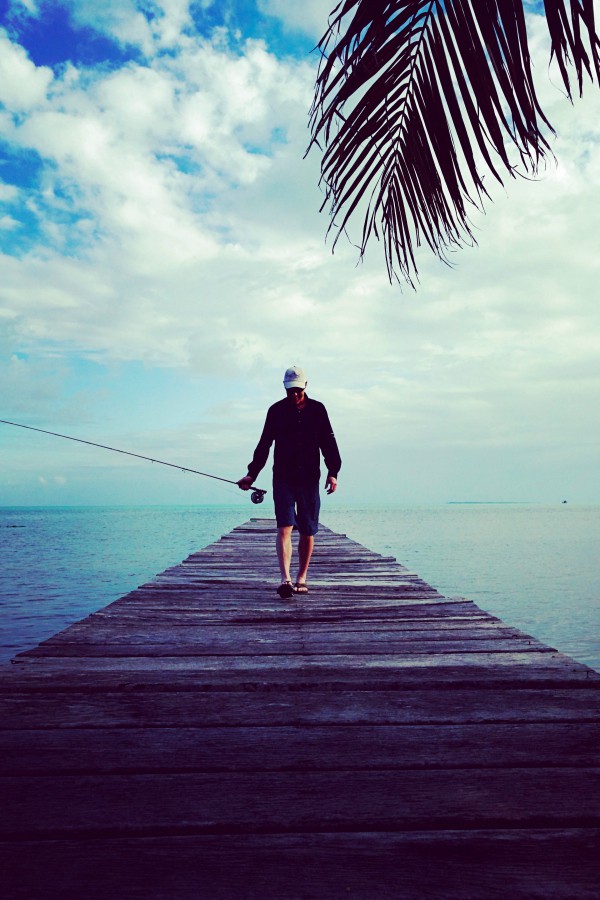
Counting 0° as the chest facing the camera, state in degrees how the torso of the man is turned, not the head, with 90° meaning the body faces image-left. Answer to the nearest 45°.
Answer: approximately 0°
